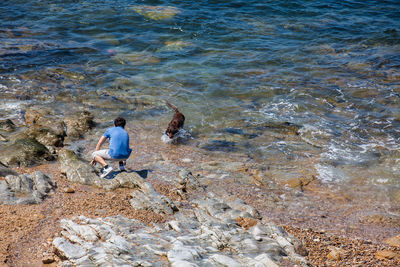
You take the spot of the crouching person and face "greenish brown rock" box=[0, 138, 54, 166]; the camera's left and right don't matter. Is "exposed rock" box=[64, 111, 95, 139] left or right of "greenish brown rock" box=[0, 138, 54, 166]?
right

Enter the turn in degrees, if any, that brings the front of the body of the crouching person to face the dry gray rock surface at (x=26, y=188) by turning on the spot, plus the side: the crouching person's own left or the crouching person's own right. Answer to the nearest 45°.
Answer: approximately 90° to the crouching person's own left

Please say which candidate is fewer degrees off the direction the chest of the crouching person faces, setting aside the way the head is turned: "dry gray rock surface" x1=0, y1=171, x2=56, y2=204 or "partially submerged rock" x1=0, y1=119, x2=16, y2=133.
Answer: the partially submerged rock

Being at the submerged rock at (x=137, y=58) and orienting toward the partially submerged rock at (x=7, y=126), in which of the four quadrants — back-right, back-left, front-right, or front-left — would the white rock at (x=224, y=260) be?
front-left
